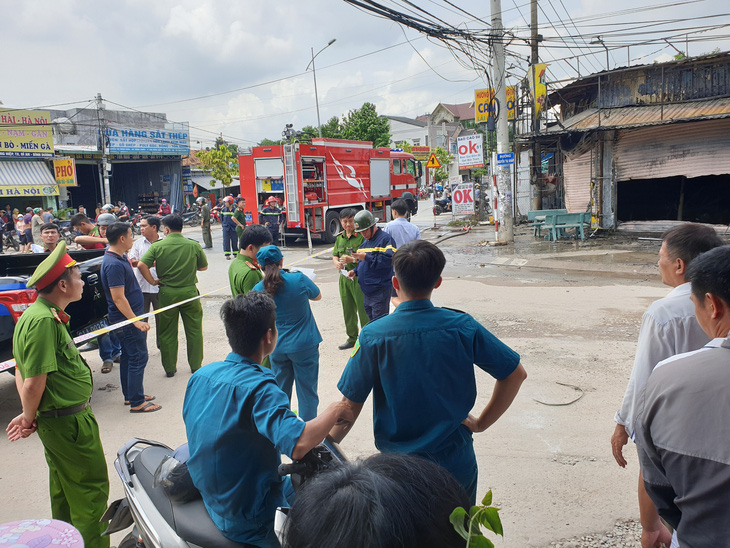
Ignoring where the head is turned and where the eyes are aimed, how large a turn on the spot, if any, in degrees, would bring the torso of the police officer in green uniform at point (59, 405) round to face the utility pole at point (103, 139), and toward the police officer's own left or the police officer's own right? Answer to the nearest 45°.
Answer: approximately 90° to the police officer's own left

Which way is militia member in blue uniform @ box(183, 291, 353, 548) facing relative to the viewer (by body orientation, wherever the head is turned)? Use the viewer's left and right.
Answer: facing away from the viewer and to the right of the viewer

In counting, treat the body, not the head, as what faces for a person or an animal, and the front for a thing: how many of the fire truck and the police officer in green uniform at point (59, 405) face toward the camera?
0

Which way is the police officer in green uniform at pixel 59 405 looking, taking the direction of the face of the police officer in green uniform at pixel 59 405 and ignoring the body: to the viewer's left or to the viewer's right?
to the viewer's right

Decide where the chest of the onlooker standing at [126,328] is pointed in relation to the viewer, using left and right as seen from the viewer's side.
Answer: facing to the right of the viewer

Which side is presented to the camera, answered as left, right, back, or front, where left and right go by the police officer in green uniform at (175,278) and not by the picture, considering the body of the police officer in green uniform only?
back

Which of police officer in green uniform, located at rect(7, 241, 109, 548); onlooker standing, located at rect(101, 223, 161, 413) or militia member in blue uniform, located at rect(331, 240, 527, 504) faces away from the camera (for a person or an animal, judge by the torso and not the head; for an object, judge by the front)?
the militia member in blue uniform

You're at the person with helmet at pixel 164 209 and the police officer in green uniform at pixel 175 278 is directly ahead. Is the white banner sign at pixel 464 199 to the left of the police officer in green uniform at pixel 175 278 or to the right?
left

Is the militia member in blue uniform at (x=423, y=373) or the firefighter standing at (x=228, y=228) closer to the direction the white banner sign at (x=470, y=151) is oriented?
the militia member in blue uniform

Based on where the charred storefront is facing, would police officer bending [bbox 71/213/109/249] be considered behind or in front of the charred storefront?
in front

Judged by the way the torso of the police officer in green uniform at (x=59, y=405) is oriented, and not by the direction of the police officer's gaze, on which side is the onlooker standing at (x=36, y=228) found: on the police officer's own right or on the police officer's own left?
on the police officer's own left

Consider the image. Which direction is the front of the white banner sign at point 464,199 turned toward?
toward the camera

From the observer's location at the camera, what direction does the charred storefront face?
facing the viewer and to the left of the viewer

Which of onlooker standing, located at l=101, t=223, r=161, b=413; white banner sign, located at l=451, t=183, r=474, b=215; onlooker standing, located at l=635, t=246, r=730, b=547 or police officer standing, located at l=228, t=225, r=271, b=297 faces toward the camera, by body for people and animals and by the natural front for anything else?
the white banner sign

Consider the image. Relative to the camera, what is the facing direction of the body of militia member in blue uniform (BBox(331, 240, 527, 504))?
away from the camera

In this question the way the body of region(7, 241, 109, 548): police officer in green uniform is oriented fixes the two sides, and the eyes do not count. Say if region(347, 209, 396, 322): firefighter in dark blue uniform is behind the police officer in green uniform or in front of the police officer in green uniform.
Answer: in front

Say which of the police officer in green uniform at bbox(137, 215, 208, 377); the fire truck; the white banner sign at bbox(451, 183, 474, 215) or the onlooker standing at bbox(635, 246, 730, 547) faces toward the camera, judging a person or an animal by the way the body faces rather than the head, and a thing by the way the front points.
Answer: the white banner sign
